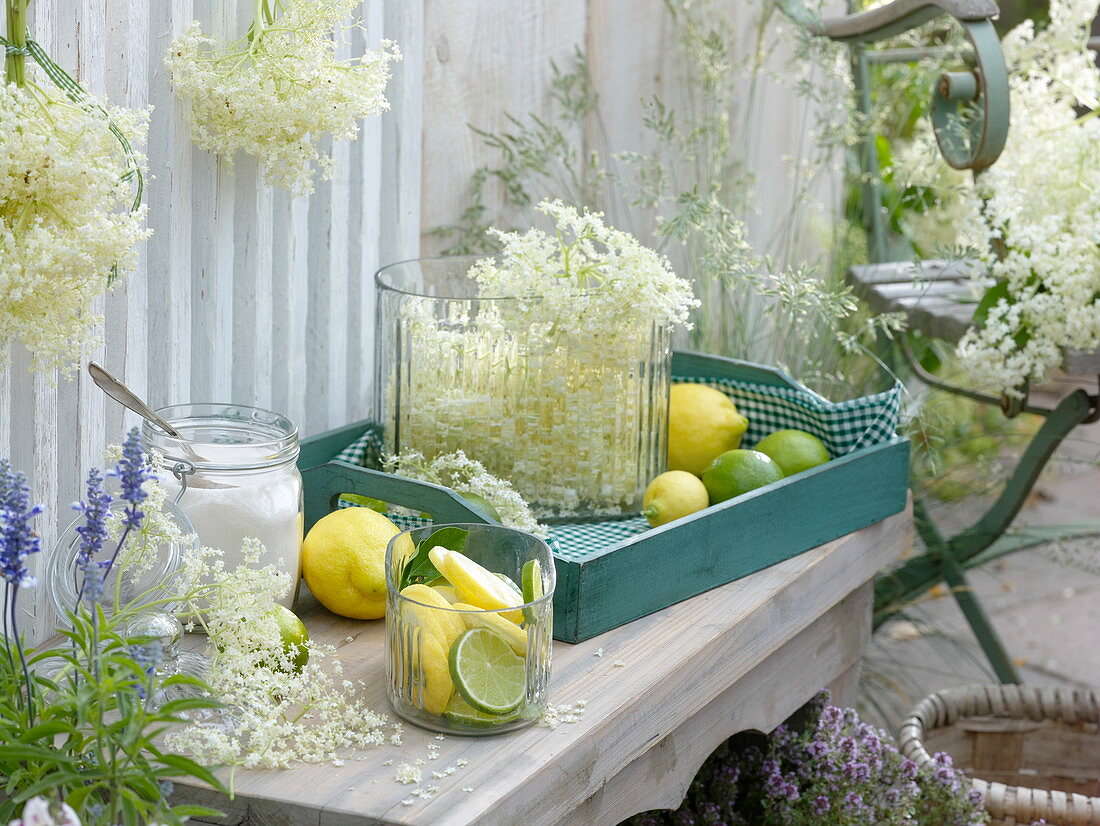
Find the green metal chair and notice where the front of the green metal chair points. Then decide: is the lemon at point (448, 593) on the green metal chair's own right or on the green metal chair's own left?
on the green metal chair's own right

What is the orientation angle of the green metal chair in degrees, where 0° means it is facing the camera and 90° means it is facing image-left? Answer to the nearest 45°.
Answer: approximately 315°

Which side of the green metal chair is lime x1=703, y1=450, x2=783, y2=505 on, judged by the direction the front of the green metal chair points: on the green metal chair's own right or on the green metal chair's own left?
on the green metal chair's own right

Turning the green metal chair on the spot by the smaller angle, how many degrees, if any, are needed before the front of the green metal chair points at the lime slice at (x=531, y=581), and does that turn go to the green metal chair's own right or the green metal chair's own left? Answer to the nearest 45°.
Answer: approximately 45° to the green metal chair's own right
